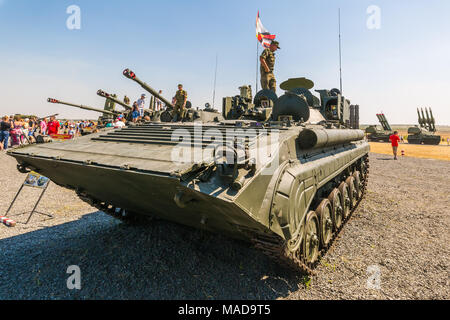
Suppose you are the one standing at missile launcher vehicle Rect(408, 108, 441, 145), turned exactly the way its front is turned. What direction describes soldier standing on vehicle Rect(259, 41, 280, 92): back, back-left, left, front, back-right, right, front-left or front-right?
left

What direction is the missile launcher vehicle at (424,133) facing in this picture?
to the viewer's left

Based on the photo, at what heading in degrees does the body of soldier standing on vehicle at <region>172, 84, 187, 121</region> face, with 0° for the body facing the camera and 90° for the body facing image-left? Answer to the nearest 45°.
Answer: approximately 0°

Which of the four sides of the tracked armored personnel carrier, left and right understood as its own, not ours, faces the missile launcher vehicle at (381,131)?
back

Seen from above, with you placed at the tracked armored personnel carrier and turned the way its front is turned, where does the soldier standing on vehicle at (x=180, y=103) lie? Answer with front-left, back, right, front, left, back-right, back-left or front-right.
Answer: back-right

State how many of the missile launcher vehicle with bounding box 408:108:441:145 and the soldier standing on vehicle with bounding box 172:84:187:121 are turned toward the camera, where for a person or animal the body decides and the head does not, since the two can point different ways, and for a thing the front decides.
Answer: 1

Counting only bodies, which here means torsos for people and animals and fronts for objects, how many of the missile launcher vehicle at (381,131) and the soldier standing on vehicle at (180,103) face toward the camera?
1
